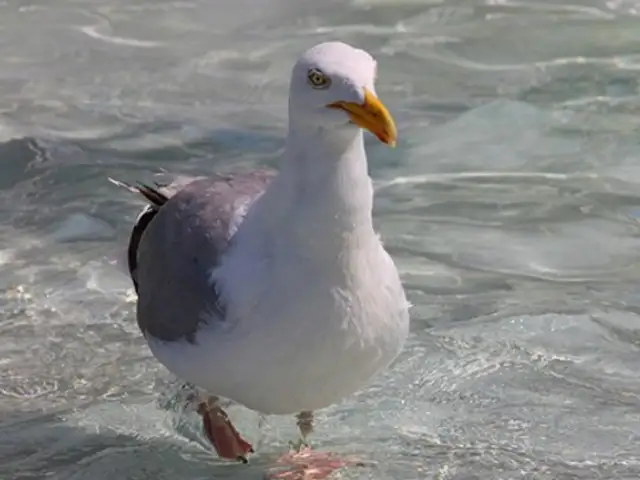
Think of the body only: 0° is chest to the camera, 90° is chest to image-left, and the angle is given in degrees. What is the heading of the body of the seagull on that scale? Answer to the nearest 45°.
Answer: approximately 315°
